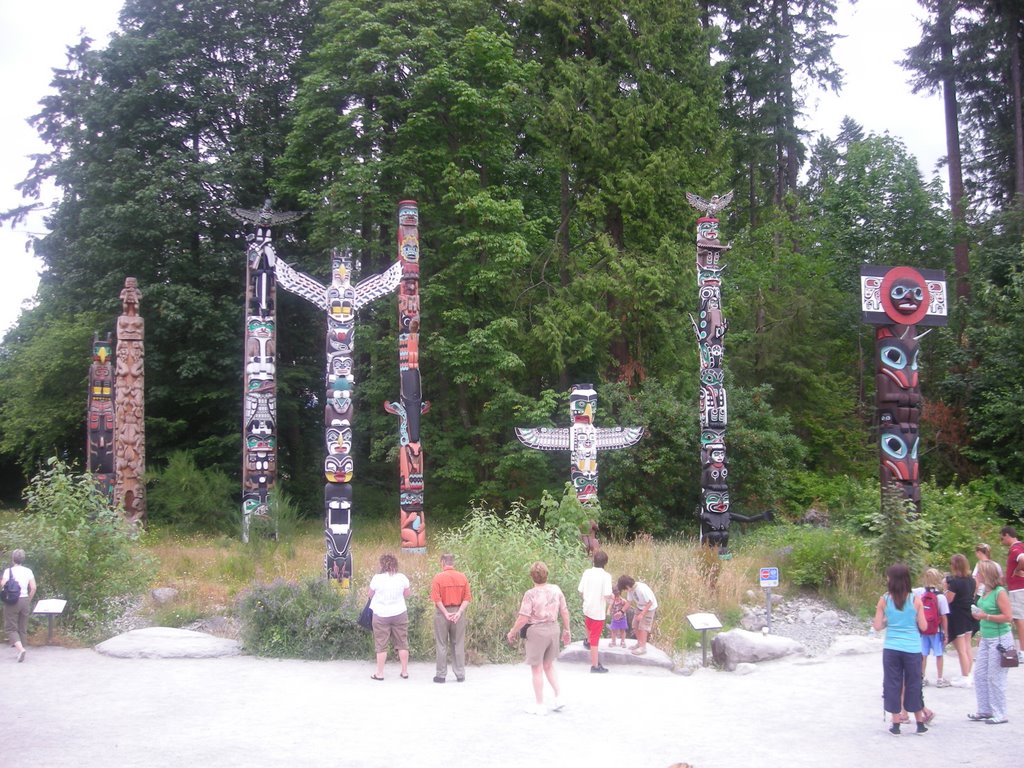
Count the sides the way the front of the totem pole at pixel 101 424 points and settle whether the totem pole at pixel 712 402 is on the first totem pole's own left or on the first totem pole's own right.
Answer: on the first totem pole's own left

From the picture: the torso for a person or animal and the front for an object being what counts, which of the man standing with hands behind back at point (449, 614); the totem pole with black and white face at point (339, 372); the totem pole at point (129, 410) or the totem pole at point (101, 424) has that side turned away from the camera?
the man standing with hands behind back

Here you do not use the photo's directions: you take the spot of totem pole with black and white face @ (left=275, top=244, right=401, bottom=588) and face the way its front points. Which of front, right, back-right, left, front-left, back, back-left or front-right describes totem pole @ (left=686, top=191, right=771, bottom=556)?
left

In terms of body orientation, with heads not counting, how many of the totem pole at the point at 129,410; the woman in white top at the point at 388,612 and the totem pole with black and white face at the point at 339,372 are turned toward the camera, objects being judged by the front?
2

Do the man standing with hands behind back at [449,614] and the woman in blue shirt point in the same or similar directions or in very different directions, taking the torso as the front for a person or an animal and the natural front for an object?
same or similar directions

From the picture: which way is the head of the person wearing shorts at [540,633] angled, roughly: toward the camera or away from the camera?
away from the camera

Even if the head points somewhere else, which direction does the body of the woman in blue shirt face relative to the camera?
away from the camera

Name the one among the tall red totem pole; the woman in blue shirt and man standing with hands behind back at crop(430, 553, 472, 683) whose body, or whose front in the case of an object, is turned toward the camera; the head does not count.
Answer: the tall red totem pole

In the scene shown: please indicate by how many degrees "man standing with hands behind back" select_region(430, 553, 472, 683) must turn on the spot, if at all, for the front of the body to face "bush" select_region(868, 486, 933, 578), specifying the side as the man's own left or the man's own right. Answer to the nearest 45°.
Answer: approximately 45° to the man's own right

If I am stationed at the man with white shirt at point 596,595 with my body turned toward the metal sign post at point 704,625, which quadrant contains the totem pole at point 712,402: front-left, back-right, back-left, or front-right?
front-left

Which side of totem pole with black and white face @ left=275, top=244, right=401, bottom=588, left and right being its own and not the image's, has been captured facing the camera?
front

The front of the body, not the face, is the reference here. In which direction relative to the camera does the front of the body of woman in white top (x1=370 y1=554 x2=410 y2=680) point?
away from the camera

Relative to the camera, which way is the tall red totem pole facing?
toward the camera

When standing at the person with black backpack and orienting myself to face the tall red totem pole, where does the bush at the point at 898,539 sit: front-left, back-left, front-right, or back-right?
front-right

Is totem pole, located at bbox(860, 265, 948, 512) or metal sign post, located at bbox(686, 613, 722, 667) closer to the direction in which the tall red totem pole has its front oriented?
the metal sign post

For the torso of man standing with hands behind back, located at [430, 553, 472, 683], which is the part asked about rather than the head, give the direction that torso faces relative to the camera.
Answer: away from the camera

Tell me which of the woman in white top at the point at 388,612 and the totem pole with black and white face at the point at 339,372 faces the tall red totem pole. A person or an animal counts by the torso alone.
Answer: the woman in white top

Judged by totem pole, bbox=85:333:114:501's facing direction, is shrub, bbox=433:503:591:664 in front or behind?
in front

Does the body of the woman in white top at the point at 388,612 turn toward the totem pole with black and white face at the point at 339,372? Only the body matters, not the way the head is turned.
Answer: yes

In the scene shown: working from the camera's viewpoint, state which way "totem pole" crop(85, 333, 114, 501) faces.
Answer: facing the viewer

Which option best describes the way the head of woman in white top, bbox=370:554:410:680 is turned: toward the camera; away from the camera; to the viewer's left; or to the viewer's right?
away from the camera

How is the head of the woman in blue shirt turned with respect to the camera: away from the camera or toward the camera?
away from the camera
